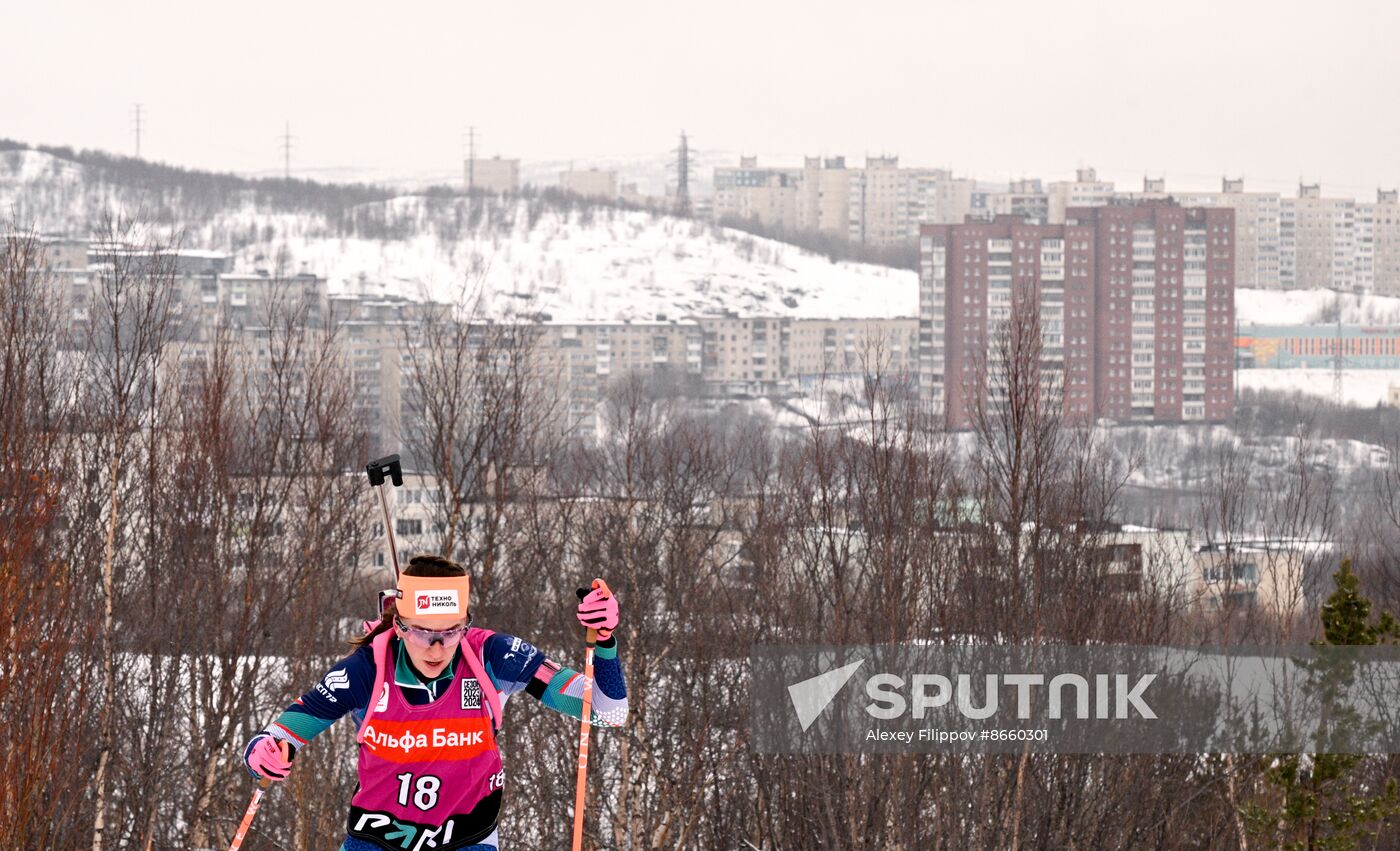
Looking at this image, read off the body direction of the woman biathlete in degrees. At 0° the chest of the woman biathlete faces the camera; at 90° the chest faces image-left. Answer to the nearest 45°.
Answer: approximately 0°

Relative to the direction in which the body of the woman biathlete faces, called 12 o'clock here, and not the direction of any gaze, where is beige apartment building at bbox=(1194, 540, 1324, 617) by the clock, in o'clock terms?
The beige apartment building is roughly at 7 o'clock from the woman biathlete.
